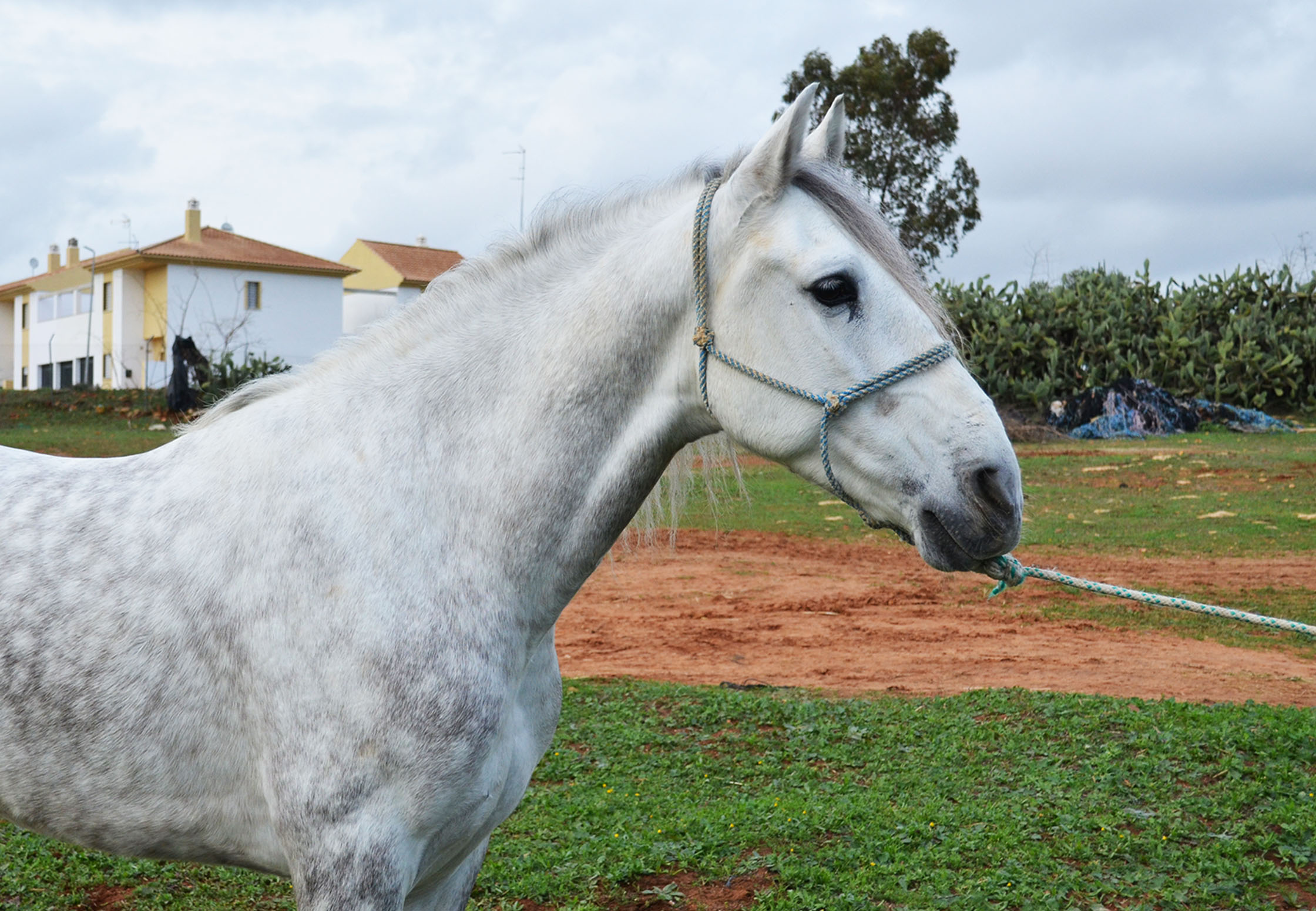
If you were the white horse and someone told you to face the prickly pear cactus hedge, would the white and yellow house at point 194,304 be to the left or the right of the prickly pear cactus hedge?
left

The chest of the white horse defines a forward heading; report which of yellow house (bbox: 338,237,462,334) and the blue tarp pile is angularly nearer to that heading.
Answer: the blue tarp pile

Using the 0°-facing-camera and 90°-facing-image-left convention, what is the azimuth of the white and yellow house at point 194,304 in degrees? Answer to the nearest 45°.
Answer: approximately 45°

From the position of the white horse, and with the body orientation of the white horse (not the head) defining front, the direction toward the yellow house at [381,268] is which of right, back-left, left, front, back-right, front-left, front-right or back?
left

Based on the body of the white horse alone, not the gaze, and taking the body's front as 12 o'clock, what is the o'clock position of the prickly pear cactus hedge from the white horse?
The prickly pear cactus hedge is roughly at 10 o'clock from the white horse.

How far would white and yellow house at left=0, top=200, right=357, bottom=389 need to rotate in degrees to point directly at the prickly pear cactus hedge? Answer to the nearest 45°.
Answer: approximately 90° to its left

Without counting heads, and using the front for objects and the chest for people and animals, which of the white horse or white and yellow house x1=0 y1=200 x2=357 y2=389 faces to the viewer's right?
the white horse

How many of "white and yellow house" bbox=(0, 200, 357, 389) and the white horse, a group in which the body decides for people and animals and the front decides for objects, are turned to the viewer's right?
1

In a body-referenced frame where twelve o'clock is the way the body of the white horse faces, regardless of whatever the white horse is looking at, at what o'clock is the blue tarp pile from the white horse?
The blue tarp pile is roughly at 10 o'clock from the white horse.

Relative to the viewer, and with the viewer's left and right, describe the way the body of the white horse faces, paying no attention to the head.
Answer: facing to the right of the viewer
